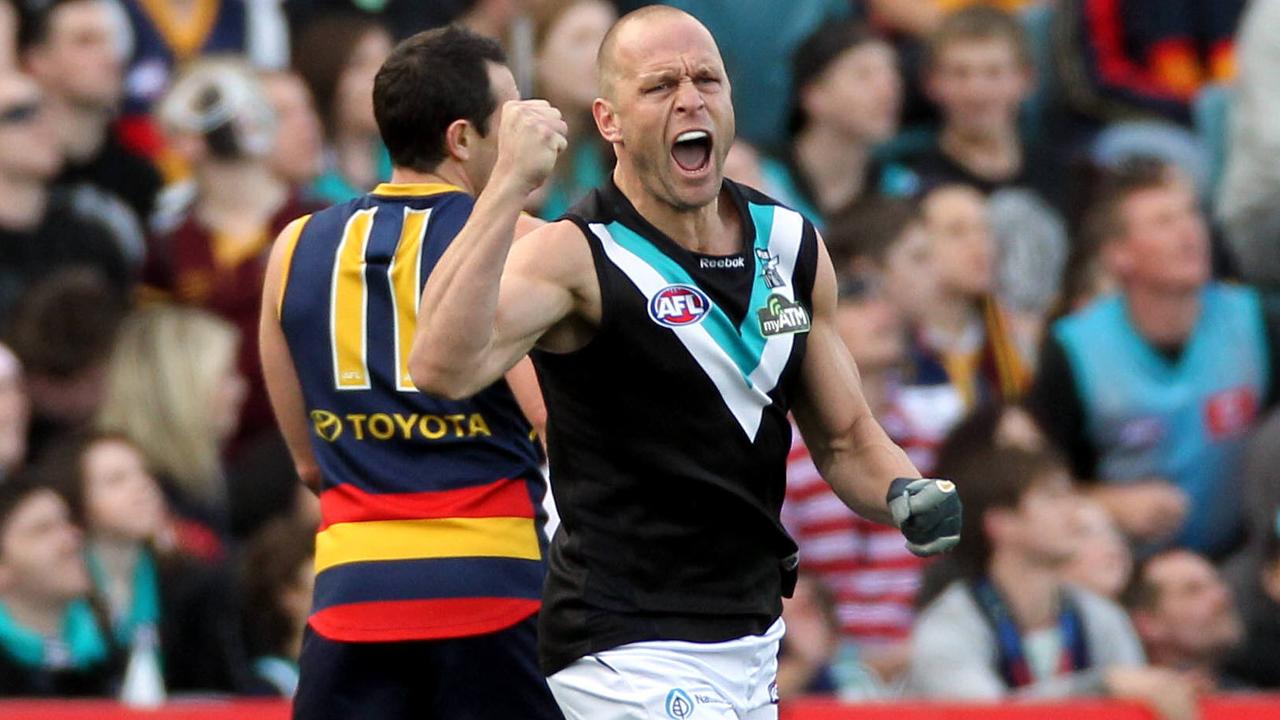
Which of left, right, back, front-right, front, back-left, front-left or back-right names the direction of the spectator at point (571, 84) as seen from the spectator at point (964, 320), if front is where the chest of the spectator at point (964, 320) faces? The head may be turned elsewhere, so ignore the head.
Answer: back-right

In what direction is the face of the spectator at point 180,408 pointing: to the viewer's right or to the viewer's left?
to the viewer's right

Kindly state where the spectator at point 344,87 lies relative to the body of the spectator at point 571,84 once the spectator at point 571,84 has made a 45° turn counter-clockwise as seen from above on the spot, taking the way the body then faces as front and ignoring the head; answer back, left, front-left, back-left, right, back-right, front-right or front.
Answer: back

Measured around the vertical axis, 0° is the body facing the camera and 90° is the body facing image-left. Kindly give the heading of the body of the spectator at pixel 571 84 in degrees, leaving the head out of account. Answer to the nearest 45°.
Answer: approximately 315°

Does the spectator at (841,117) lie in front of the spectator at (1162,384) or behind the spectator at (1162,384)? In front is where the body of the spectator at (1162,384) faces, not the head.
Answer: behind

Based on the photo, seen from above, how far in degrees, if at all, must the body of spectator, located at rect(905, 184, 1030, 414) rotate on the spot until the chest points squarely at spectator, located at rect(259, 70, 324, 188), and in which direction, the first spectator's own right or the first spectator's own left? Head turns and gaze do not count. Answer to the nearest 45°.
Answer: approximately 135° to the first spectator's own right

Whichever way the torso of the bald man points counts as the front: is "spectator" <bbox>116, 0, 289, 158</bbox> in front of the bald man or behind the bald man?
behind

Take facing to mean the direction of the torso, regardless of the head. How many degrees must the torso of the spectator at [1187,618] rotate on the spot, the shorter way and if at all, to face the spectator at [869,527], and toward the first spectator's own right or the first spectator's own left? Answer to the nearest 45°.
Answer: approximately 135° to the first spectator's own right

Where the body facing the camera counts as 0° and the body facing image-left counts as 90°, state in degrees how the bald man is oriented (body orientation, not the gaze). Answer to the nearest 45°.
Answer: approximately 315°

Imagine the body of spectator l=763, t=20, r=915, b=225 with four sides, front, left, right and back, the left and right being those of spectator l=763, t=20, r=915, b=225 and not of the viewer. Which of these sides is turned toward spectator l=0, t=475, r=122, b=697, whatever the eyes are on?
right
